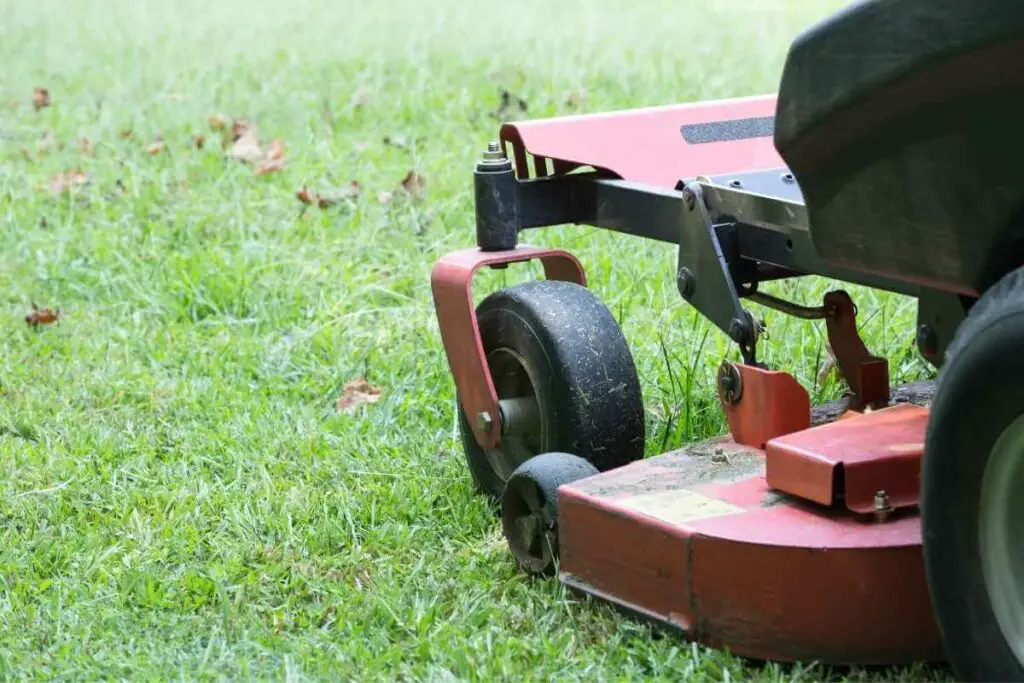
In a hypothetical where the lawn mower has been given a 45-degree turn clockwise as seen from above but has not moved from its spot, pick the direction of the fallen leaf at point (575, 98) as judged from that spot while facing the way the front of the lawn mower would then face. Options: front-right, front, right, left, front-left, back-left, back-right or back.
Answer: front

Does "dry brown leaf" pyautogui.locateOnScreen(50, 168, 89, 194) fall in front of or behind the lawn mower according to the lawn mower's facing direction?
in front

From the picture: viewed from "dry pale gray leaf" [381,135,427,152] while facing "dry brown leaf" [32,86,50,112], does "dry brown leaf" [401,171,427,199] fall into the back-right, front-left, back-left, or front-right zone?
back-left

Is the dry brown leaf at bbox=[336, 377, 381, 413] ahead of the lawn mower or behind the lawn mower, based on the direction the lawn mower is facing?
ahead

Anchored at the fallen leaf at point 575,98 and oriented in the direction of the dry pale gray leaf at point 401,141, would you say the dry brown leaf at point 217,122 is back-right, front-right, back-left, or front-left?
front-right

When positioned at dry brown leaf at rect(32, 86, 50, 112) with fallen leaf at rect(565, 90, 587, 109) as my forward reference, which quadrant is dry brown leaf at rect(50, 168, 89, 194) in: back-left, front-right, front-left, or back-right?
front-right

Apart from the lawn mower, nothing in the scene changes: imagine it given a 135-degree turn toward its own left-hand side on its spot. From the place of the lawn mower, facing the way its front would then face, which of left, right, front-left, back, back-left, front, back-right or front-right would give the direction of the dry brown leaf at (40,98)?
back-right

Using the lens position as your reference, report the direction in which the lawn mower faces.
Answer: facing away from the viewer and to the left of the viewer

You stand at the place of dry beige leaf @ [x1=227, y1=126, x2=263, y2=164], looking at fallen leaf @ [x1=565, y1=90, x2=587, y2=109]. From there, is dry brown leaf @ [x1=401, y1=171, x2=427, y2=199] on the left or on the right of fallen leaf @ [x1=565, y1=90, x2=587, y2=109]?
right

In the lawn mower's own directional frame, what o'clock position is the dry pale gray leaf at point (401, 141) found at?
The dry pale gray leaf is roughly at 1 o'clock from the lawn mower.

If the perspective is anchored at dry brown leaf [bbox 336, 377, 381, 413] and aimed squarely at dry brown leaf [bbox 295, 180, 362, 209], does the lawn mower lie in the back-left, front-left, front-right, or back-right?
back-right

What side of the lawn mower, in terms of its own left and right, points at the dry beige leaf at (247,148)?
front

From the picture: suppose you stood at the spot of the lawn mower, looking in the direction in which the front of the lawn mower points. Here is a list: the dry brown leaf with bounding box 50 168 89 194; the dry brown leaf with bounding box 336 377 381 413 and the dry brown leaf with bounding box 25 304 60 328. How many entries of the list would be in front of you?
3

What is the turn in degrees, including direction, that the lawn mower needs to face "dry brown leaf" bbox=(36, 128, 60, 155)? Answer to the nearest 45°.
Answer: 0° — it already faces it

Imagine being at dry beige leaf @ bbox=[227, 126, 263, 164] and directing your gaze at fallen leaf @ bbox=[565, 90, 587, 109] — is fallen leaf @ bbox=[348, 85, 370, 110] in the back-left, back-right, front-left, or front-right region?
front-left

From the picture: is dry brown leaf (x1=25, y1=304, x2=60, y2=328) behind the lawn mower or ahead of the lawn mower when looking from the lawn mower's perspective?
ahead
